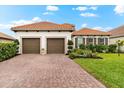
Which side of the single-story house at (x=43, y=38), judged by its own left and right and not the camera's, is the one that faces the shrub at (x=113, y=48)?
left

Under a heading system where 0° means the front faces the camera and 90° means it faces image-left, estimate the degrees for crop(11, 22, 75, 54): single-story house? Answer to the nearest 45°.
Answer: approximately 0°

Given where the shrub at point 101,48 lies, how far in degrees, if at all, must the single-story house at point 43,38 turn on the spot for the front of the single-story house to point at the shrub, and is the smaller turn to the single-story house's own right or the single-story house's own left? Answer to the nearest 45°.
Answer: approximately 90° to the single-story house's own left
